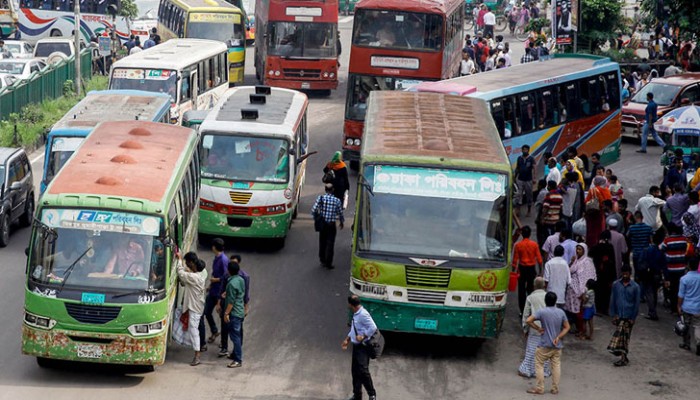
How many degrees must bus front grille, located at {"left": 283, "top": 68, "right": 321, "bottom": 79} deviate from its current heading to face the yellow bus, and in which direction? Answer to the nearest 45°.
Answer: approximately 135° to its right

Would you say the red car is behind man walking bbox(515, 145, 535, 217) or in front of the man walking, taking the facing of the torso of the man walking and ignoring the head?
behind

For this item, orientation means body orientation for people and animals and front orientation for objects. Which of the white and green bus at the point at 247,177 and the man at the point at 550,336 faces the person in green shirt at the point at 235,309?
the white and green bus

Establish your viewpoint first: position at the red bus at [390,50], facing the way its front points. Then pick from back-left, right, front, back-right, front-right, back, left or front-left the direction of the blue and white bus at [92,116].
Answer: front-right

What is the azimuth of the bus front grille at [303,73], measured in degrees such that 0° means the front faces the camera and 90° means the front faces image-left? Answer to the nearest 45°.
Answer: approximately 0°

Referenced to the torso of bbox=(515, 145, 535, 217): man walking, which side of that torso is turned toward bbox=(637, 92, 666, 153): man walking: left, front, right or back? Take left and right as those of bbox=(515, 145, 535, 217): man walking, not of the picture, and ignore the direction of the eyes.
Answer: back

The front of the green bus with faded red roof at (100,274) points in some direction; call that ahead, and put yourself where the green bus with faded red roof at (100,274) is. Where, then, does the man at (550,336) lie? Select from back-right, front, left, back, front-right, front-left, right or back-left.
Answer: left

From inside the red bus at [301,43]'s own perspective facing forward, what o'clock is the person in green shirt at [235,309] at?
The person in green shirt is roughly at 12 o'clock from the red bus.

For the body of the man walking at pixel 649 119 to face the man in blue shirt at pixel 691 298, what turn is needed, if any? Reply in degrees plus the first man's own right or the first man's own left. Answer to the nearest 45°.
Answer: approximately 90° to the first man's own left

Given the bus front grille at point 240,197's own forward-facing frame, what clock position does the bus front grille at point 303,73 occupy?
the bus front grille at point 303,73 is roughly at 6 o'clock from the bus front grille at point 240,197.

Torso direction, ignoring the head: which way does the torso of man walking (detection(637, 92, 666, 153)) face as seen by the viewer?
to the viewer's left

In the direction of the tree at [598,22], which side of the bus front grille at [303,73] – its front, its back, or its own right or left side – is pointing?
left

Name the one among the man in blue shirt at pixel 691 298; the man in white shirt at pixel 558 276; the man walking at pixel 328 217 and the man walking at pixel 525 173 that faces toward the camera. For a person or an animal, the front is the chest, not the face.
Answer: the man walking at pixel 525 173

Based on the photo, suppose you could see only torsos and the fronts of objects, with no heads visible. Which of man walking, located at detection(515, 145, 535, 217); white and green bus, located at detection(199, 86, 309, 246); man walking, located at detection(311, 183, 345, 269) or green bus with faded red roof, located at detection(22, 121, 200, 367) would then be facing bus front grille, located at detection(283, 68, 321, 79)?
man walking, located at detection(311, 183, 345, 269)
